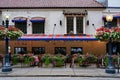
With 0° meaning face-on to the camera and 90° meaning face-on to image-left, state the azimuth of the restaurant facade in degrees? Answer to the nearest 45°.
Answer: approximately 0°
